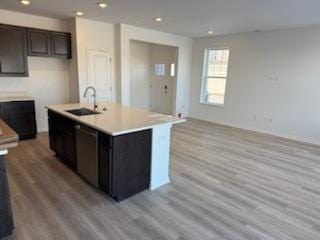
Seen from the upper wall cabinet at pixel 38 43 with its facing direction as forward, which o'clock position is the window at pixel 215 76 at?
The window is roughly at 9 o'clock from the upper wall cabinet.

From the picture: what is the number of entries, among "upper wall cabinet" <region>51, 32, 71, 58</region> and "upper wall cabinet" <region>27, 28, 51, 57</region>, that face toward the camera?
2

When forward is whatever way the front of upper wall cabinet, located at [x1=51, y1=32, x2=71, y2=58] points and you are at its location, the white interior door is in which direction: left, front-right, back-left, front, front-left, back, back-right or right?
left

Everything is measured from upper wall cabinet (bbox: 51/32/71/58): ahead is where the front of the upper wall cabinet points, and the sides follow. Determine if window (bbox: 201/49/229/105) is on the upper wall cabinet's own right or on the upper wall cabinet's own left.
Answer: on the upper wall cabinet's own left

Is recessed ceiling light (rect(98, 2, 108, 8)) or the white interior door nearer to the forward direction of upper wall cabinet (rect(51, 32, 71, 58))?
the recessed ceiling light

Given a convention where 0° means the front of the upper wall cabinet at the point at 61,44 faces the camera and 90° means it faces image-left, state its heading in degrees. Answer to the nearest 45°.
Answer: approximately 0°

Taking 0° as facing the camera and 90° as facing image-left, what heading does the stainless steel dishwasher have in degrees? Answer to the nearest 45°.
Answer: approximately 45°

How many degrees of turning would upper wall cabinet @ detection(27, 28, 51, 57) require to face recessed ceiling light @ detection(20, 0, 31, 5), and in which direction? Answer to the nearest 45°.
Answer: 0° — it already faces it

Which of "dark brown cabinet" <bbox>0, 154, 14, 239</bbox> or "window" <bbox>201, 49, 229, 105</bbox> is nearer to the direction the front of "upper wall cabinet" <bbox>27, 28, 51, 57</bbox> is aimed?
the dark brown cabinet

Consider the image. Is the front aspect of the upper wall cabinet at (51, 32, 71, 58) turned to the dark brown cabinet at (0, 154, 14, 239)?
yes

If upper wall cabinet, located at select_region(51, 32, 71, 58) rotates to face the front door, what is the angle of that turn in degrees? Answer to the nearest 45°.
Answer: approximately 135° to its left
